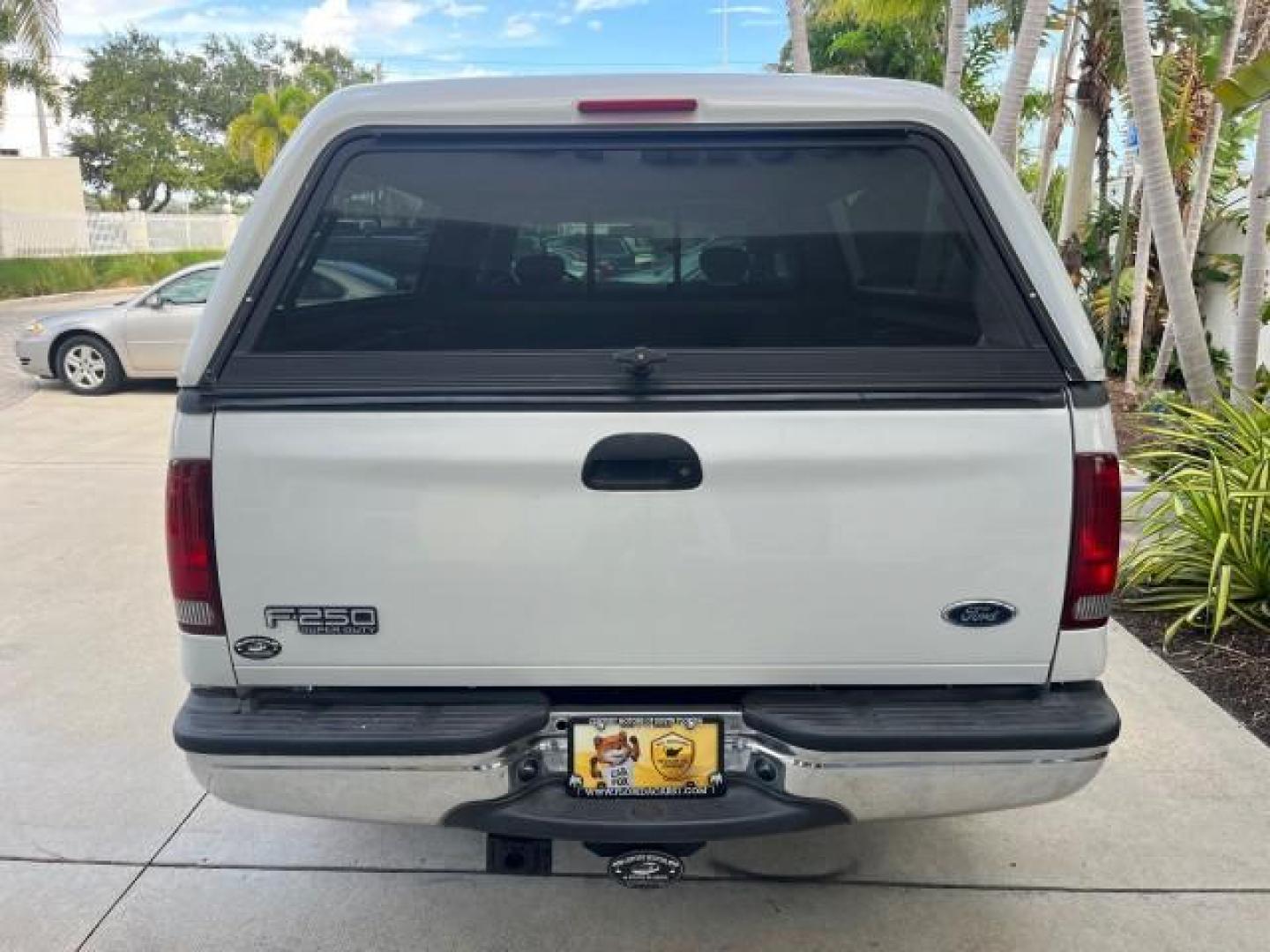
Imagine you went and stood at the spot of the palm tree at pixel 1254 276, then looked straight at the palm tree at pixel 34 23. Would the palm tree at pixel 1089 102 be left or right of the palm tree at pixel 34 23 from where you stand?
right

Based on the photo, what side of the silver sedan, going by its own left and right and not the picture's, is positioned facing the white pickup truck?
left

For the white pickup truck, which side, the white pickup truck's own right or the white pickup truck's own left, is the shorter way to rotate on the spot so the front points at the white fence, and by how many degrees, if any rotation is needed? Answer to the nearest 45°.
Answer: approximately 45° to the white pickup truck's own left

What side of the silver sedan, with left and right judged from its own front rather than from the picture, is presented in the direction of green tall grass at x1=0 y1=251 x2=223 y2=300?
right

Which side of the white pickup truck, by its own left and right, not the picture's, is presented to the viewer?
back

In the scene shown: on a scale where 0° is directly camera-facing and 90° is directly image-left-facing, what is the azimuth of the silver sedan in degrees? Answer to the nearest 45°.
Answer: approximately 90°

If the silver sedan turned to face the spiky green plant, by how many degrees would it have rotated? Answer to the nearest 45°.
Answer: approximately 135° to its left

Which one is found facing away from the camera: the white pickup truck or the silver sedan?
the white pickup truck

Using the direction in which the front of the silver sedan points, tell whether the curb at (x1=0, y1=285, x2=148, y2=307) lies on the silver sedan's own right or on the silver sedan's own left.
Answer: on the silver sedan's own right

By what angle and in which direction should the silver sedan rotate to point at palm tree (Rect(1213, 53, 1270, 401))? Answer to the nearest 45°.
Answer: approximately 135° to its left

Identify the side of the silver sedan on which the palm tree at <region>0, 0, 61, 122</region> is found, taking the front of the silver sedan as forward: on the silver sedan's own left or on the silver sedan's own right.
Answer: on the silver sedan's own right

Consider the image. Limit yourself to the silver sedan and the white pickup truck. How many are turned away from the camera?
1
